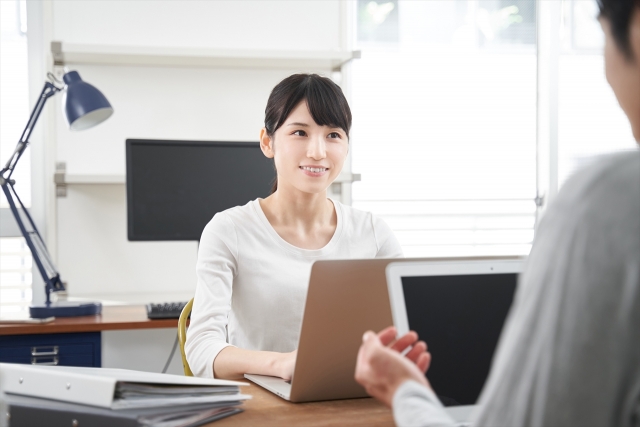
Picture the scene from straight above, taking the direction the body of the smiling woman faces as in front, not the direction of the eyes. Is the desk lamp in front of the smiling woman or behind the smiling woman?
behind

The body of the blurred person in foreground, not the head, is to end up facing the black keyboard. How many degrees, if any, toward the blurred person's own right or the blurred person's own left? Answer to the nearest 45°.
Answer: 0° — they already face it

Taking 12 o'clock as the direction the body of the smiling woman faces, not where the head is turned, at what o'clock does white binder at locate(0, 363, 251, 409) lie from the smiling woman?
The white binder is roughly at 2 o'clock from the smiling woman.

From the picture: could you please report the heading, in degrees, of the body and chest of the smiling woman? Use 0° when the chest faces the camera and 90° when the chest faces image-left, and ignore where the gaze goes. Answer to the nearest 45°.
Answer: approximately 315°

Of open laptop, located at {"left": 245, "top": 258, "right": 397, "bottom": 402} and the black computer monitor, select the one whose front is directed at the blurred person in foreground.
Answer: the black computer monitor

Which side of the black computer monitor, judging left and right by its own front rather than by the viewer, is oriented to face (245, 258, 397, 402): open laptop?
front

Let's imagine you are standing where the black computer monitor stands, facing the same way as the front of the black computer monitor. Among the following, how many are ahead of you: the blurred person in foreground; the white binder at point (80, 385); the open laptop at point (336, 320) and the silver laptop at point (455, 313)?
4

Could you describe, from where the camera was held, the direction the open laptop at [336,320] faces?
facing away from the viewer and to the left of the viewer

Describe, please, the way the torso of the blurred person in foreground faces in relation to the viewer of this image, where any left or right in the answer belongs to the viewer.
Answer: facing away from the viewer and to the left of the viewer

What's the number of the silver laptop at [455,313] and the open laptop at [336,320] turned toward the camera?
1

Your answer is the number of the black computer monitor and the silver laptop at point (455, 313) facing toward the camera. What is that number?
2
